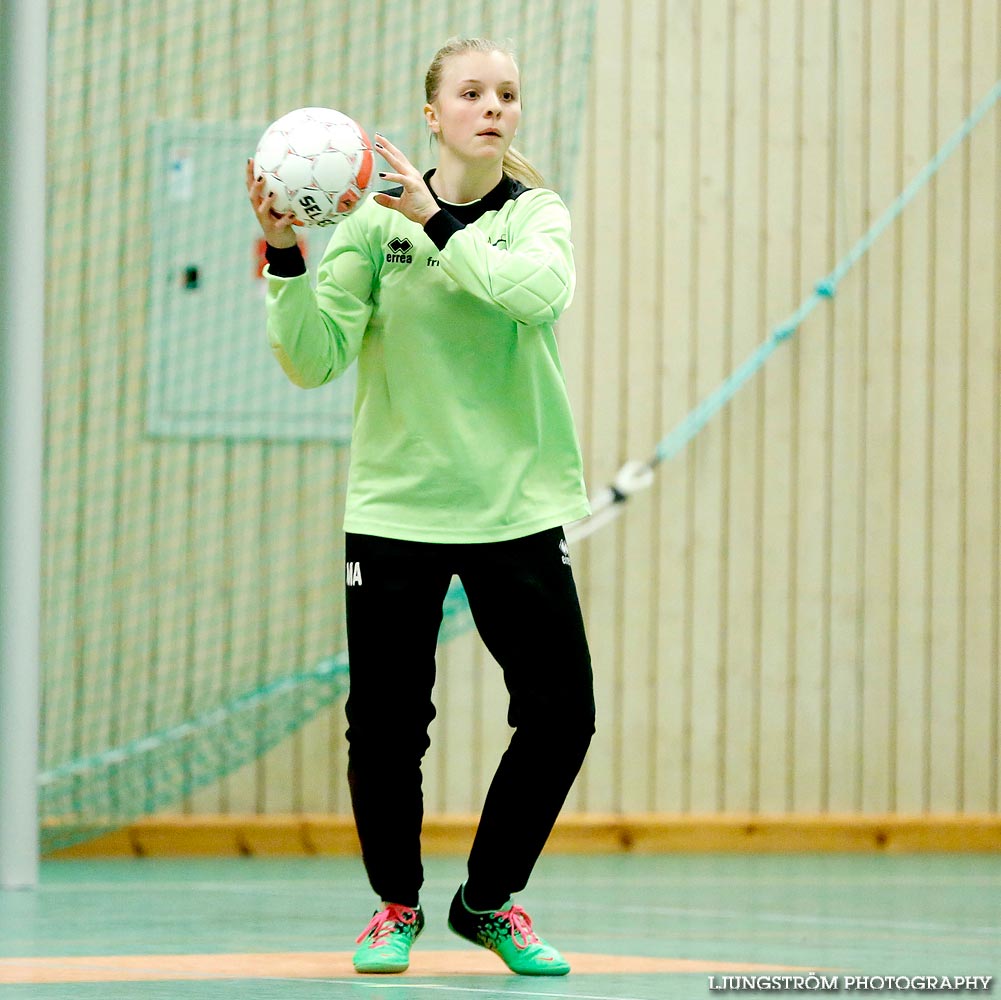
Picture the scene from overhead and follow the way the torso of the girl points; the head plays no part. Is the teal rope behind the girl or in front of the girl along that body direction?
behind

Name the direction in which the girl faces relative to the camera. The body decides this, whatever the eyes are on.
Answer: toward the camera
